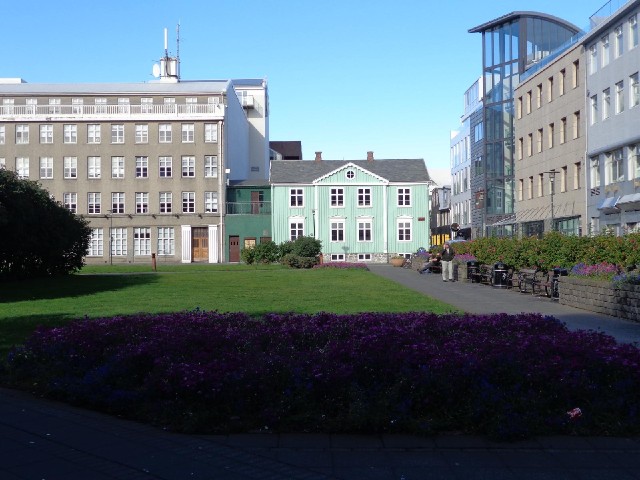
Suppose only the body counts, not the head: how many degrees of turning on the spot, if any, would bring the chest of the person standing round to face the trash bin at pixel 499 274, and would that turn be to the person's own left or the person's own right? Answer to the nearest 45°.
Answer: approximately 45° to the person's own left

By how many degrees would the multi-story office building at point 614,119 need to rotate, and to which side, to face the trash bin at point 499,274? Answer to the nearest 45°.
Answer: approximately 45° to its left

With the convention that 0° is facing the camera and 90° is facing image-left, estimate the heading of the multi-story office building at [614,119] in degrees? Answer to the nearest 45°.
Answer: approximately 45°

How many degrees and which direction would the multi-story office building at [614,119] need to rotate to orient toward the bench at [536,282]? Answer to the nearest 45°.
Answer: approximately 45° to its left

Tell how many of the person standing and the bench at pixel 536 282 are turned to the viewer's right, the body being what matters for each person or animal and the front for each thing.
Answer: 0

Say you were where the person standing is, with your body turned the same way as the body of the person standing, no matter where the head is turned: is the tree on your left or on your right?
on your right

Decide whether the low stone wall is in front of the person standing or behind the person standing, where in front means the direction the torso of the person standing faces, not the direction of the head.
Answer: in front

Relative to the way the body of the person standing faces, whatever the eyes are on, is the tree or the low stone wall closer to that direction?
the low stone wall

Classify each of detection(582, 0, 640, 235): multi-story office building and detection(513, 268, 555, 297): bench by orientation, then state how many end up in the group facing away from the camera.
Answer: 0
